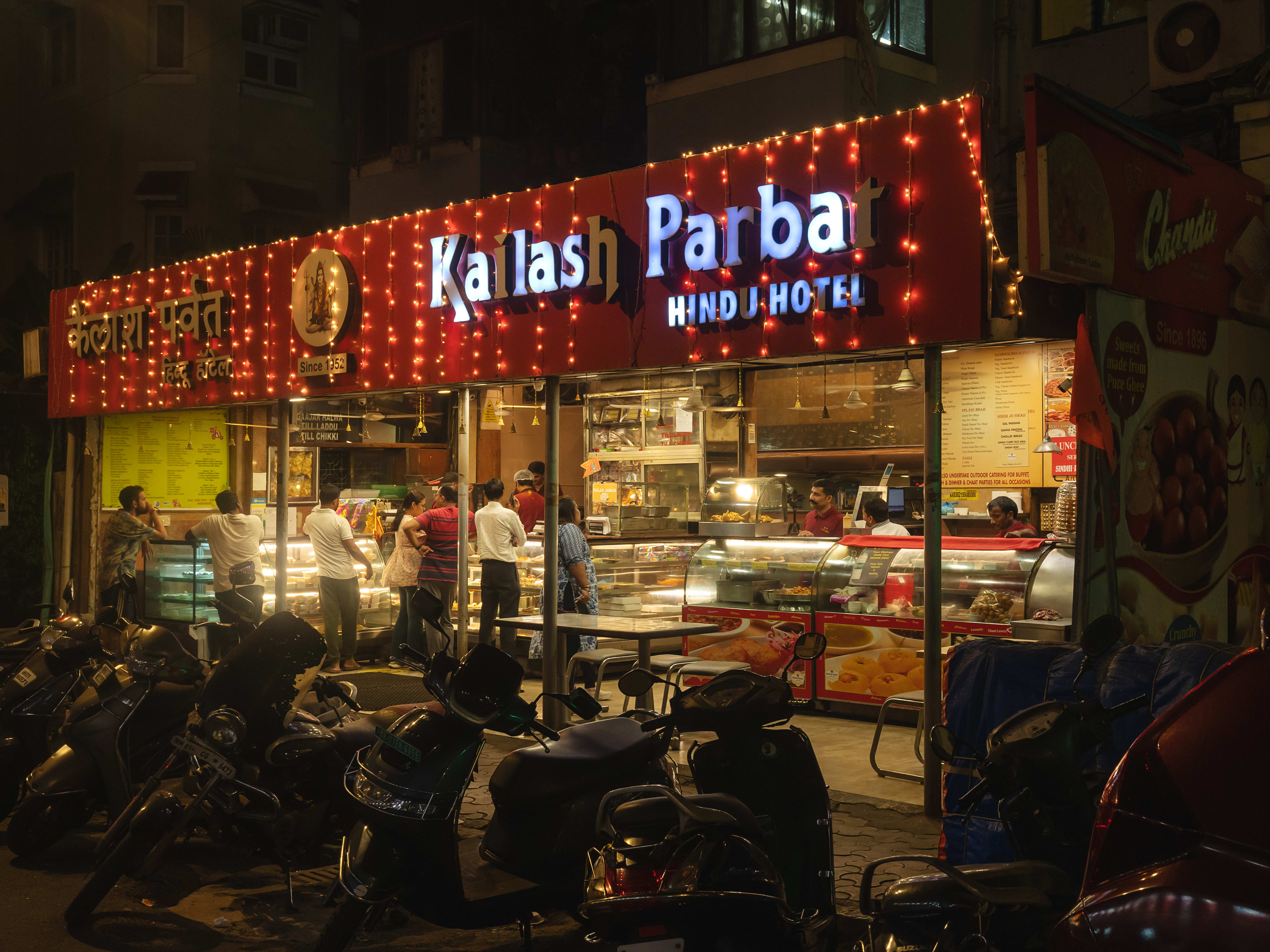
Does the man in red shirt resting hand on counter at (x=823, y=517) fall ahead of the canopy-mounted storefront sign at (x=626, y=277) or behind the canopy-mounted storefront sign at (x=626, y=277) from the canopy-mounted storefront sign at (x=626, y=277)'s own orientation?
behind

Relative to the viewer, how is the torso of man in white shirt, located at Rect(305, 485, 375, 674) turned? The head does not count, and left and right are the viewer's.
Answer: facing away from the viewer and to the right of the viewer

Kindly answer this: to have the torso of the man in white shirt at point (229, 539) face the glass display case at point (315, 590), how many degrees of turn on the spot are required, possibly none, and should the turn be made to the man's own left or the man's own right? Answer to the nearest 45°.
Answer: approximately 45° to the man's own right

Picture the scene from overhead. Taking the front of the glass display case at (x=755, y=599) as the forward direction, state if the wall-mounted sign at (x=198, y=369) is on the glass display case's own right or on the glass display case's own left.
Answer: on the glass display case's own right

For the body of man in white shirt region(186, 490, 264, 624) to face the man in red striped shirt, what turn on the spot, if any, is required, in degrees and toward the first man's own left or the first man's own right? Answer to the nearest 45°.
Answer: approximately 135° to the first man's own right

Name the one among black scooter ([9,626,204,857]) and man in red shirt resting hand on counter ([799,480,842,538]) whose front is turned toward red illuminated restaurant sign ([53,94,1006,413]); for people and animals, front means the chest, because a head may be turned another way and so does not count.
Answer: the man in red shirt resting hand on counter

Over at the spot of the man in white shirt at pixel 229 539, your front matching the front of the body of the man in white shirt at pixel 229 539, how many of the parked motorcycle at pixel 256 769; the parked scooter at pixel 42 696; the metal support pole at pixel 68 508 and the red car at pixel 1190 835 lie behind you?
3

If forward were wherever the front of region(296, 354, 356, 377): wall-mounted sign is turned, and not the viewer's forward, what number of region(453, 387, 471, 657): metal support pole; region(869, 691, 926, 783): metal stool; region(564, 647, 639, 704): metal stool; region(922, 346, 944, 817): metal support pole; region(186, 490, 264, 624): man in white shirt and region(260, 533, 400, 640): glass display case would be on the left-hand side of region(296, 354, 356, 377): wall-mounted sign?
4

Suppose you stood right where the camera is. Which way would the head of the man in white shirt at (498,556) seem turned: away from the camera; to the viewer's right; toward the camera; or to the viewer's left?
away from the camera

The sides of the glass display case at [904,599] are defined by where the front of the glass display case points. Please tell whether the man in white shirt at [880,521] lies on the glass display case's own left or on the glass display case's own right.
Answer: on the glass display case's own right

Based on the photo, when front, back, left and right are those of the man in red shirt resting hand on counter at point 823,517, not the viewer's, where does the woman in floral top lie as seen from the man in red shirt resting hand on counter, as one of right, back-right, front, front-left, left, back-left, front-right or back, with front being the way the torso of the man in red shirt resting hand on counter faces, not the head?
front-right

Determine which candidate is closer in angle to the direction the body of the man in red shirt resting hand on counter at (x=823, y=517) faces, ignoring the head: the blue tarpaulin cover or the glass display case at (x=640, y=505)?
the blue tarpaulin cover
